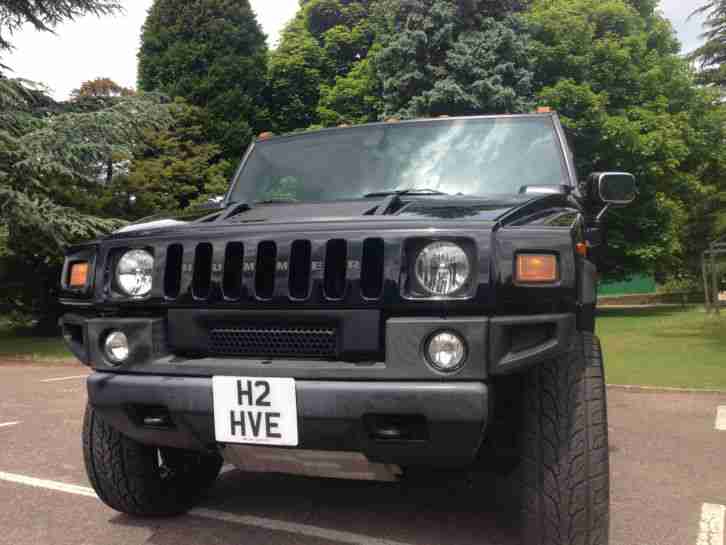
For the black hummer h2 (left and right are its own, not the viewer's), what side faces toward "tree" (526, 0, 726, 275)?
back

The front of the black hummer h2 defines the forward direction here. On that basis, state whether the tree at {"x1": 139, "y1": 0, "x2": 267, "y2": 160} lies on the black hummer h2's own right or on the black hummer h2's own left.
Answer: on the black hummer h2's own right

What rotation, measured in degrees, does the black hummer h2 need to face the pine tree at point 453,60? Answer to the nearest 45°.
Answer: approximately 135° to its right

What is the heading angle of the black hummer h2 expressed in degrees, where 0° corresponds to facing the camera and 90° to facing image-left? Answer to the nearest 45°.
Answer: approximately 45°

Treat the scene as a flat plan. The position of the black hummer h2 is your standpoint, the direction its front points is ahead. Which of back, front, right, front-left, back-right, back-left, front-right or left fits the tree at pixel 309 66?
back-right

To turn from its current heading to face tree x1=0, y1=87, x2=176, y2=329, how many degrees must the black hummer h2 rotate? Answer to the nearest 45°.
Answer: approximately 90° to its right

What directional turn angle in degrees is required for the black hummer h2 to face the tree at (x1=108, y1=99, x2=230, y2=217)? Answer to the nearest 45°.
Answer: approximately 135° to its right
